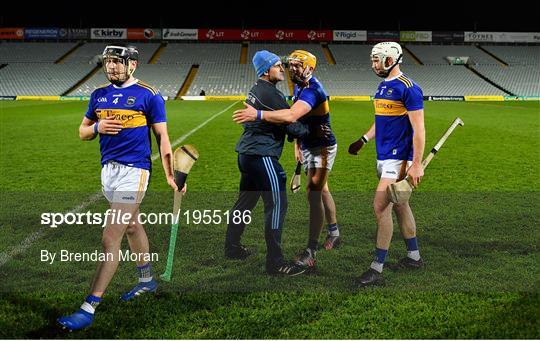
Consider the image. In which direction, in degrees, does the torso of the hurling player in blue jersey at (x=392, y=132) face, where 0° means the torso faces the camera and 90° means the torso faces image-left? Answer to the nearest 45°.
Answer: approximately 45°

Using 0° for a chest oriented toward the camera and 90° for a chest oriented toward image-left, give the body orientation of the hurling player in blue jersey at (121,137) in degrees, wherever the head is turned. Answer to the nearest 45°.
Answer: approximately 45°

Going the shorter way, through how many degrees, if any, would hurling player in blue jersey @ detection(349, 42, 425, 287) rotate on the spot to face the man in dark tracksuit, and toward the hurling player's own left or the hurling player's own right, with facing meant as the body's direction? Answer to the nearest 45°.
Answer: approximately 45° to the hurling player's own right

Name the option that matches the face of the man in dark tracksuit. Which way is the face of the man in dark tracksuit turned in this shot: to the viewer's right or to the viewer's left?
to the viewer's right

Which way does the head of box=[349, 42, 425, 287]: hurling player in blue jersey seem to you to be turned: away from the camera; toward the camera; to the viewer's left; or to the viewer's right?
to the viewer's left

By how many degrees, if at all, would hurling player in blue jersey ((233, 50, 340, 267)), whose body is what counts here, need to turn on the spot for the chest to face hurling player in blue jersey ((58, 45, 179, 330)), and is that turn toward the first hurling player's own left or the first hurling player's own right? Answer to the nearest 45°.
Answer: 0° — they already face them
